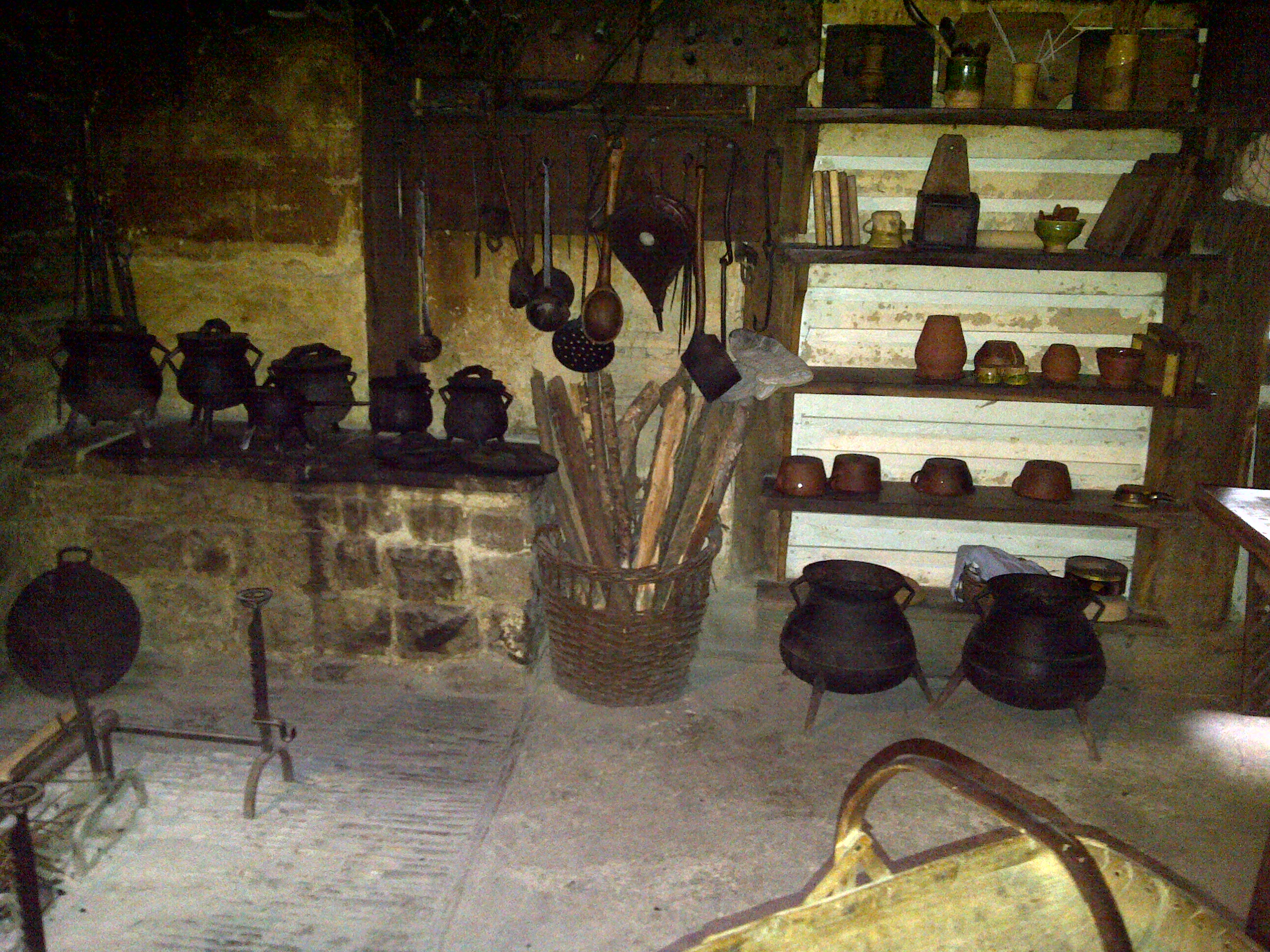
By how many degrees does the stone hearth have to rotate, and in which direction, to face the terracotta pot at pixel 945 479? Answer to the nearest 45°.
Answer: approximately 90° to its left

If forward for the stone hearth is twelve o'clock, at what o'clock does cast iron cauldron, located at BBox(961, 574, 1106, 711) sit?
The cast iron cauldron is roughly at 10 o'clock from the stone hearth.

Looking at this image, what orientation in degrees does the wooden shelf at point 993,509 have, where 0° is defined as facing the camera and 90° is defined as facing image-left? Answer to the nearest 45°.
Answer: approximately 0°

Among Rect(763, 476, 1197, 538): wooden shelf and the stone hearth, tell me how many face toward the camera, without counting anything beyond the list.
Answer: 2
